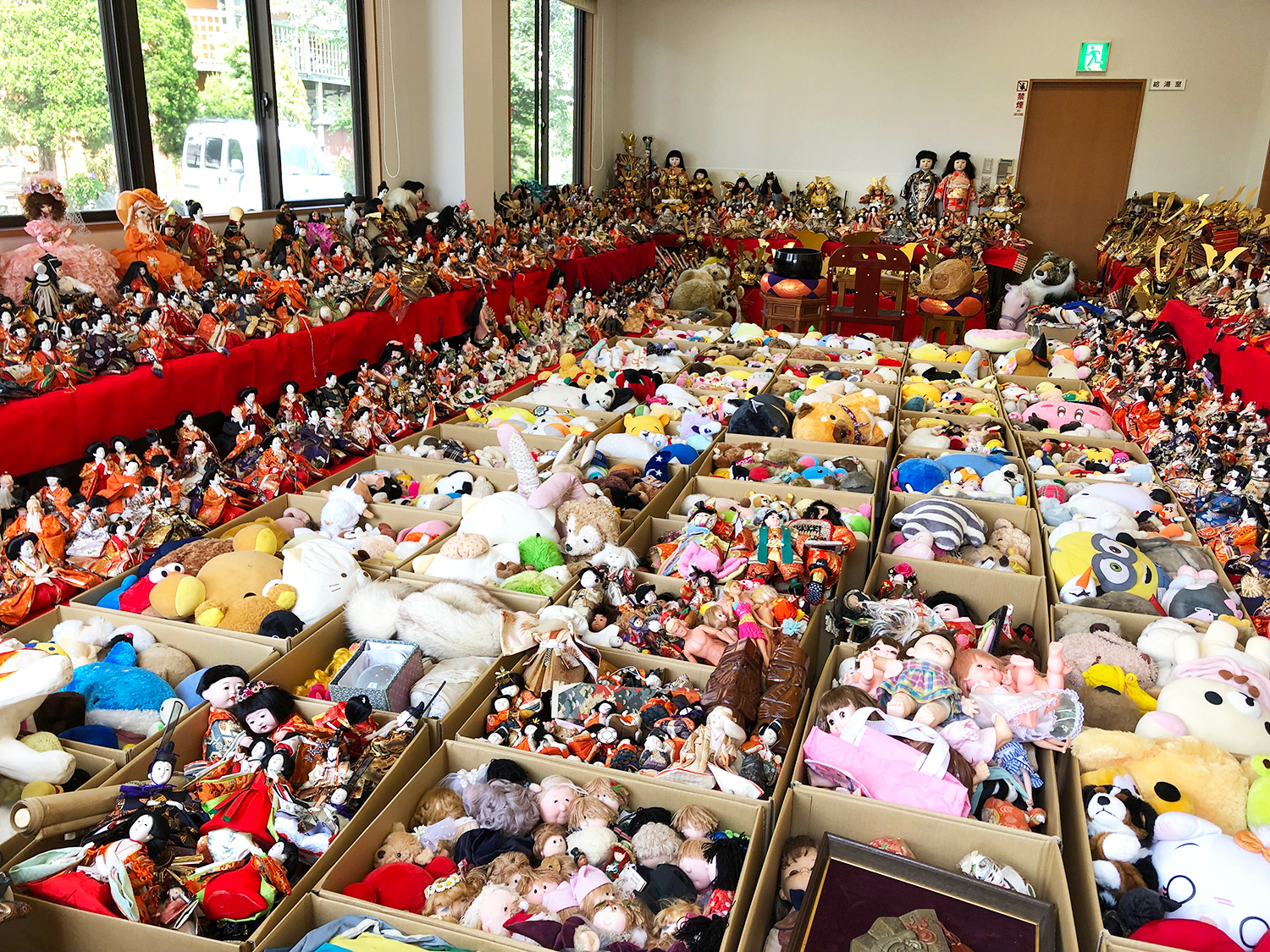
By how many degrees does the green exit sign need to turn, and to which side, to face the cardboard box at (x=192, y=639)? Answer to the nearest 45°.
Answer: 0° — it already faces it

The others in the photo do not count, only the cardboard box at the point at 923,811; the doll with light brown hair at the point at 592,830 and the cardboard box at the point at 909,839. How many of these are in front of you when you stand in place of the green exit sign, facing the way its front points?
3

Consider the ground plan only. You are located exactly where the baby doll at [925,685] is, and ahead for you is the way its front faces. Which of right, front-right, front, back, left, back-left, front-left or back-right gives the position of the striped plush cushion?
back

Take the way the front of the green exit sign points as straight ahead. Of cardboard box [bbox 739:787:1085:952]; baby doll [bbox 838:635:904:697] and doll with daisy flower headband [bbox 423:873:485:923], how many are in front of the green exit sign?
3

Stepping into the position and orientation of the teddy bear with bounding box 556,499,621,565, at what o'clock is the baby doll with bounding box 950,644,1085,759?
The baby doll is roughly at 9 o'clock from the teddy bear.

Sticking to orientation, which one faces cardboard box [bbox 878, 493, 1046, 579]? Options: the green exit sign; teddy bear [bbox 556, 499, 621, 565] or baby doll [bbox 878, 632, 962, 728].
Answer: the green exit sign

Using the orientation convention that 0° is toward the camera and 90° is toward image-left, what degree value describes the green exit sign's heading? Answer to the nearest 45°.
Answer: approximately 0°
